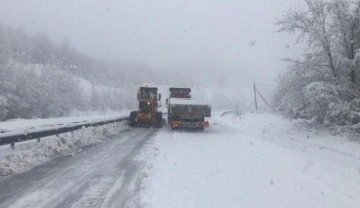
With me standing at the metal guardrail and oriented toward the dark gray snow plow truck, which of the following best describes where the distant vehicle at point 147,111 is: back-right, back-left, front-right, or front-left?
front-left

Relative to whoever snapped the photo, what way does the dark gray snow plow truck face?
facing away from the viewer

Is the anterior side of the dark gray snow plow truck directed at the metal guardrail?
no

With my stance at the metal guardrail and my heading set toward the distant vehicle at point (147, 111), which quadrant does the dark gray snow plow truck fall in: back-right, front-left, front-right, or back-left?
front-right

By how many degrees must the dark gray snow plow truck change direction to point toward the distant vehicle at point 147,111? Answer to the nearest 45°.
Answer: approximately 45° to its left

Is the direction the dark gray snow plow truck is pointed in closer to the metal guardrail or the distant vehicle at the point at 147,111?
the distant vehicle
